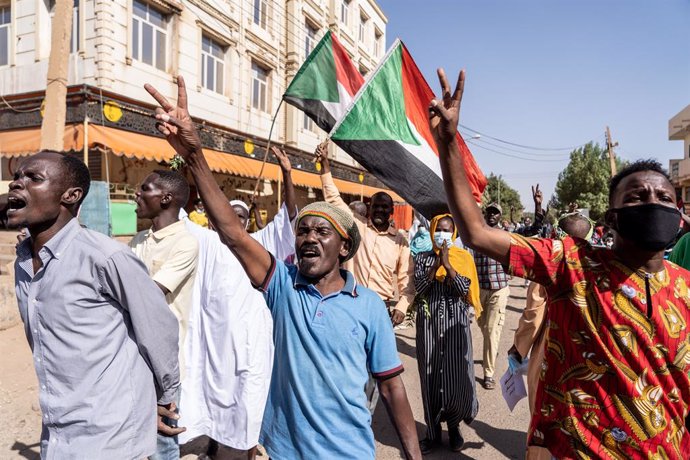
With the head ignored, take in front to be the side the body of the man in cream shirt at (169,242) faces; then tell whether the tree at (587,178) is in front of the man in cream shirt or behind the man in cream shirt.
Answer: behind

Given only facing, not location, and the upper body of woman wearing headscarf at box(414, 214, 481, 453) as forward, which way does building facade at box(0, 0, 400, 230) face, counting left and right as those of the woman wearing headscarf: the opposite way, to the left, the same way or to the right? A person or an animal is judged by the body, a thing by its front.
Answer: to the left

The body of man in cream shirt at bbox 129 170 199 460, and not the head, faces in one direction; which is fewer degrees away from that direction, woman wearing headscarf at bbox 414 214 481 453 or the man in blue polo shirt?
the man in blue polo shirt

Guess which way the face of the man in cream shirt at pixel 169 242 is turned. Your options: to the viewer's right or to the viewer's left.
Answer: to the viewer's left

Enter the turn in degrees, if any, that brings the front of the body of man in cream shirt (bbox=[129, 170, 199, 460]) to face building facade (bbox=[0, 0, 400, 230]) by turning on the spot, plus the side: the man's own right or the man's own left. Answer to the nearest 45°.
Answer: approximately 135° to the man's own right

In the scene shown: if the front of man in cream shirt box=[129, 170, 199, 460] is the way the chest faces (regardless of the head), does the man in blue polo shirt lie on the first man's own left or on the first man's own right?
on the first man's own left

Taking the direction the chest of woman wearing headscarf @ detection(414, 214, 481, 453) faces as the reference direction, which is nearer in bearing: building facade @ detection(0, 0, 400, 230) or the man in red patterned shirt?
the man in red patterned shirt

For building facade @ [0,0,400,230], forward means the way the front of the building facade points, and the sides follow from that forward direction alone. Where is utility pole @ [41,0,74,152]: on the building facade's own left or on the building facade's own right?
on the building facade's own right

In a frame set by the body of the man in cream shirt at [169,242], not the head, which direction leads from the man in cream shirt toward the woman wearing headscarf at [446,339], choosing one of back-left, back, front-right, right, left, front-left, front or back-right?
back-left
